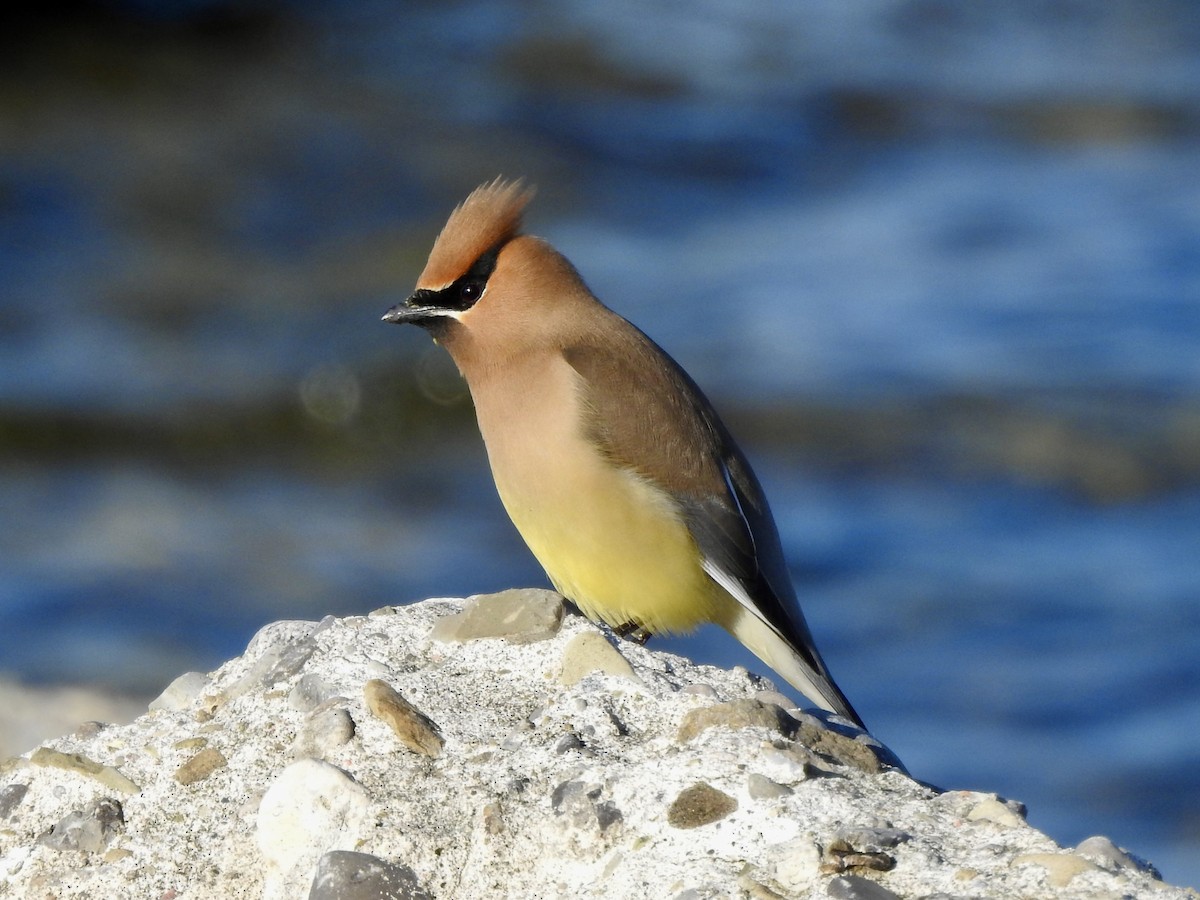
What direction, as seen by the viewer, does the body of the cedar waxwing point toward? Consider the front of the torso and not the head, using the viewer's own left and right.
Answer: facing to the left of the viewer
